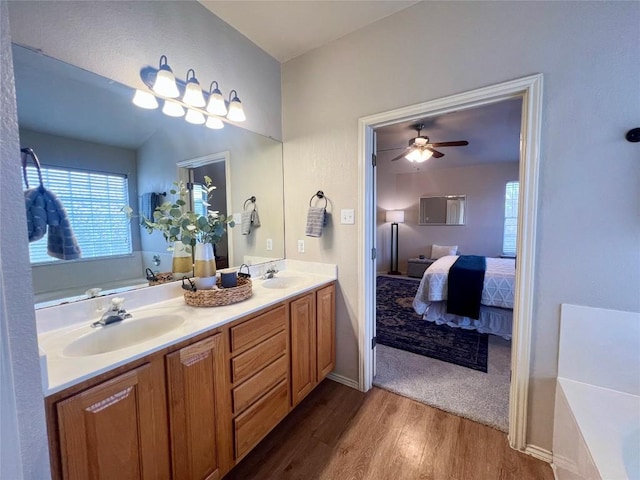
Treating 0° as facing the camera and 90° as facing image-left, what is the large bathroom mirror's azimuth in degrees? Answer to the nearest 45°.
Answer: approximately 315°

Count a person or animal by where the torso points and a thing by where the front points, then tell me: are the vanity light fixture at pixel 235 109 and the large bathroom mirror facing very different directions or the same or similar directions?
same or similar directions

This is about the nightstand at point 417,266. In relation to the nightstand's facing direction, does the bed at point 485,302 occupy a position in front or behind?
in front

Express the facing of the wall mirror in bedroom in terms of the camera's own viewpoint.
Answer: facing the viewer

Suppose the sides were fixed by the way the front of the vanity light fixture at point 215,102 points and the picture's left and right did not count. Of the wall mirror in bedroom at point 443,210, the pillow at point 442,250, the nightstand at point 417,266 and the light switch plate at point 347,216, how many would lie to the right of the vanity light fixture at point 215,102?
0

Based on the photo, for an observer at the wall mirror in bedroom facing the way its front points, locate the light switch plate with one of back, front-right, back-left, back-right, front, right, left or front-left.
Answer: front

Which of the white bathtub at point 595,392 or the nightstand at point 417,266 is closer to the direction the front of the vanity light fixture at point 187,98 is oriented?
the white bathtub

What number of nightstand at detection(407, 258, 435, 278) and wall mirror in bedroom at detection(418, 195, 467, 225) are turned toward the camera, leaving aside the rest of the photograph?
2
